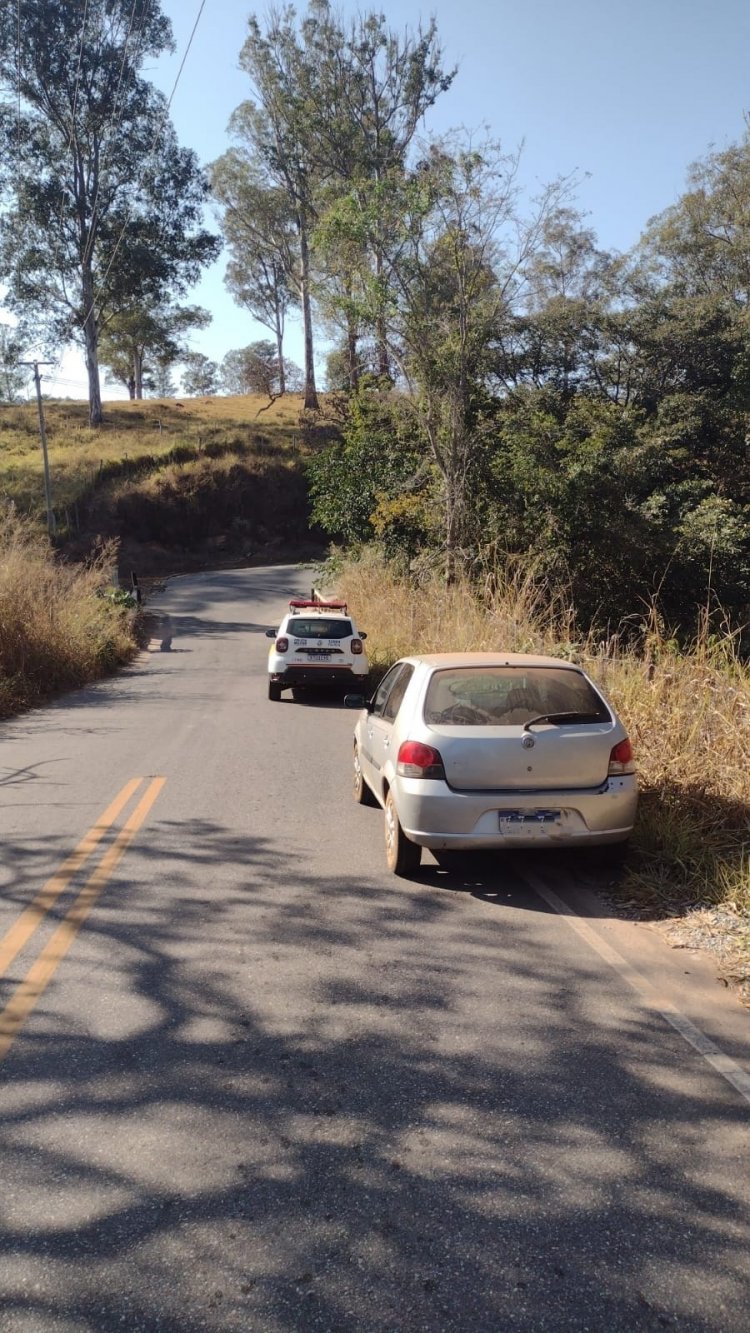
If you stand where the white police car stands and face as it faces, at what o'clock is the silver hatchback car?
The silver hatchback car is roughly at 6 o'clock from the white police car.

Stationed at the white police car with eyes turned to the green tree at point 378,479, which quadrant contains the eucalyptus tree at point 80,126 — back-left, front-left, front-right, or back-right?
front-left

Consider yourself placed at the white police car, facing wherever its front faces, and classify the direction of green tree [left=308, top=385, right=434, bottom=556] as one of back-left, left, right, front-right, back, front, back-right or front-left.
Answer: front

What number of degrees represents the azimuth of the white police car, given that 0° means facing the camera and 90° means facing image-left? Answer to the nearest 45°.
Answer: approximately 180°

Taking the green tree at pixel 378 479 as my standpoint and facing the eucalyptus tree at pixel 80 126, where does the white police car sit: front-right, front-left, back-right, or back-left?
back-left

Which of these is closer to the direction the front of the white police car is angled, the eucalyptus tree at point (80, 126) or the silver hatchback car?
the eucalyptus tree

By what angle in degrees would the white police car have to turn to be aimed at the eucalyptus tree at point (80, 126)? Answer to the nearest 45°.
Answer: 0° — it already faces it

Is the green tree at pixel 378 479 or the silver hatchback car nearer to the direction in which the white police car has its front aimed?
the green tree
